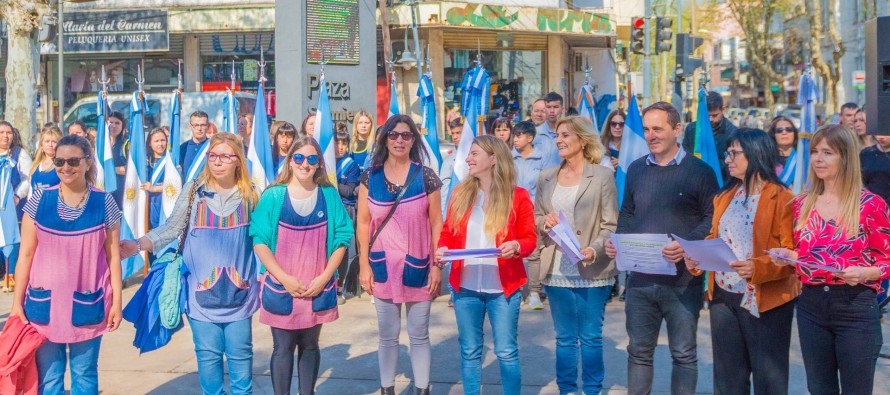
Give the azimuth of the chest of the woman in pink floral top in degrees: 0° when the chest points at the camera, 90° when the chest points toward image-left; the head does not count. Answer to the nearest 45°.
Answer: approximately 45°

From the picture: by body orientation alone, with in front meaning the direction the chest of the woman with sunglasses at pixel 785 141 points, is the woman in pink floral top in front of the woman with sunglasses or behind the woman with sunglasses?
in front

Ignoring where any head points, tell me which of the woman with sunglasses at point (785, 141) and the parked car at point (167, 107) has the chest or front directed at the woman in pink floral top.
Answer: the woman with sunglasses

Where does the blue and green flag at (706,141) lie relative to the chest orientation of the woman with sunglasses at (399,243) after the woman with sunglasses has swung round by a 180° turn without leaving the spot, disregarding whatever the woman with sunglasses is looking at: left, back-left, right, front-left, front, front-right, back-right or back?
front-right

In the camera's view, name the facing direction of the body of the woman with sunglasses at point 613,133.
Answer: toward the camera

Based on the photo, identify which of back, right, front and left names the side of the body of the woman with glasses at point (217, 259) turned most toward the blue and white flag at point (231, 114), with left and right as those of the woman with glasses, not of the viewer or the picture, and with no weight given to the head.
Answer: back

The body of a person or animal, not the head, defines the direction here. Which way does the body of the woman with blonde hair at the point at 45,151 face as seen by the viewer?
toward the camera

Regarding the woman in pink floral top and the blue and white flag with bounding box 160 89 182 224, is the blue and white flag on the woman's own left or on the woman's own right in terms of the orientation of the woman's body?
on the woman's own right

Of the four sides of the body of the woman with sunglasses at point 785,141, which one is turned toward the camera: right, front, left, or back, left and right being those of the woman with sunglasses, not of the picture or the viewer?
front

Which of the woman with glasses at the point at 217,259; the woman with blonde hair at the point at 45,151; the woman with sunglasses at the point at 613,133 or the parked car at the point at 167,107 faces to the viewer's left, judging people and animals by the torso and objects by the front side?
the parked car

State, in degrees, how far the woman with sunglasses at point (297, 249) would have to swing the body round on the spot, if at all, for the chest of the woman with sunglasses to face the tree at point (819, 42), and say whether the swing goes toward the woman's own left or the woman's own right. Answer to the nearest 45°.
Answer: approximately 135° to the woman's own left

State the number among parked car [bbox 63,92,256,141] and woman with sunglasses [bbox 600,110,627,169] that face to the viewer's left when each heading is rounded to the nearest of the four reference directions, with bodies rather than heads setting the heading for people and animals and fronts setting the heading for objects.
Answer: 1

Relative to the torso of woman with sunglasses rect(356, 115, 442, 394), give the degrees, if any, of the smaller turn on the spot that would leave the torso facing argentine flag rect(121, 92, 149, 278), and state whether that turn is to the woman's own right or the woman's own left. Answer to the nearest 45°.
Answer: approximately 135° to the woman's own right
